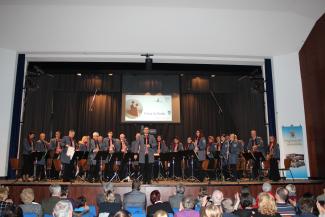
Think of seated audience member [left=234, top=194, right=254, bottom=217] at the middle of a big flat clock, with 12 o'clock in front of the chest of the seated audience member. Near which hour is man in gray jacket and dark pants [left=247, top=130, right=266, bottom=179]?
The man in gray jacket and dark pants is roughly at 12 o'clock from the seated audience member.

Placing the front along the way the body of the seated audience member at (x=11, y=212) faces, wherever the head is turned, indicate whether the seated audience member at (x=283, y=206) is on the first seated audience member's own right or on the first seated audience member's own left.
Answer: on the first seated audience member's own right

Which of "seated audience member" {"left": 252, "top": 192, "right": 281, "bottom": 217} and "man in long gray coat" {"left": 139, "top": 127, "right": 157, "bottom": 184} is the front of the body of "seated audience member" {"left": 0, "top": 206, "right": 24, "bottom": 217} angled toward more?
the man in long gray coat

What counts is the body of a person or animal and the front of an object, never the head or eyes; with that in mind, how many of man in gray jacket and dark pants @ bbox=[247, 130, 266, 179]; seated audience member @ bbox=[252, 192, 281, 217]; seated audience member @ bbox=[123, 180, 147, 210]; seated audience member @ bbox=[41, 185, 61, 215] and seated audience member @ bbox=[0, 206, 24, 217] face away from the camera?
4

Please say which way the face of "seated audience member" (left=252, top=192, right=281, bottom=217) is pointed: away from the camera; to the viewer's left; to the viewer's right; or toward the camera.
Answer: away from the camera

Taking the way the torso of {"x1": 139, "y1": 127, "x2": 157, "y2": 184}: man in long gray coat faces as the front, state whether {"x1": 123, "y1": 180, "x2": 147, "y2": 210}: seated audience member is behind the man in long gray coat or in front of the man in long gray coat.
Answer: in front

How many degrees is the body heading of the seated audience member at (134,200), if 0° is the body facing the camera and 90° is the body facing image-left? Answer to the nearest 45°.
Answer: approximately 180°

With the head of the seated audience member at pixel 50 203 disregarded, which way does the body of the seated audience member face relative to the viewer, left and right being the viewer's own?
facing away from the viewer

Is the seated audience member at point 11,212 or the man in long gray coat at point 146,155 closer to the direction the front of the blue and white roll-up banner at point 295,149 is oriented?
the seated audience member

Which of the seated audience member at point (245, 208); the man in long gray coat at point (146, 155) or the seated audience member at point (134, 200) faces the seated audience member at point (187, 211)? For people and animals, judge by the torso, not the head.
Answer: the man in long gray coat

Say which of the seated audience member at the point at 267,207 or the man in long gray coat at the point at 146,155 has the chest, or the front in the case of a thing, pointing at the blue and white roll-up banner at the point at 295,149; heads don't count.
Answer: the seated audience member

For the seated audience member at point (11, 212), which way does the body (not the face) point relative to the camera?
away from the camera

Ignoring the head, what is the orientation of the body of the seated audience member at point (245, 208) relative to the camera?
away from the camera

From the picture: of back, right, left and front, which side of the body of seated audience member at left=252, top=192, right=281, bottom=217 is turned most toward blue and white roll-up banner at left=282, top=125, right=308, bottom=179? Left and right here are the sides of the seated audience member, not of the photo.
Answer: front

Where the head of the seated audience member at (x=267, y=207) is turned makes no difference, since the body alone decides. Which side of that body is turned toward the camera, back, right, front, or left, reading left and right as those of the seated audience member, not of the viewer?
back

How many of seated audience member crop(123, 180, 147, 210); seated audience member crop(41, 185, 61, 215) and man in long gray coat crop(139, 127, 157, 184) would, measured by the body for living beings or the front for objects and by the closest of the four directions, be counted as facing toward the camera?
1

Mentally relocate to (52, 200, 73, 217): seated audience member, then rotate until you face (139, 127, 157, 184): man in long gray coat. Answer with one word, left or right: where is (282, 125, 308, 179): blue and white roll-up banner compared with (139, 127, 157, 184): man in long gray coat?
right
